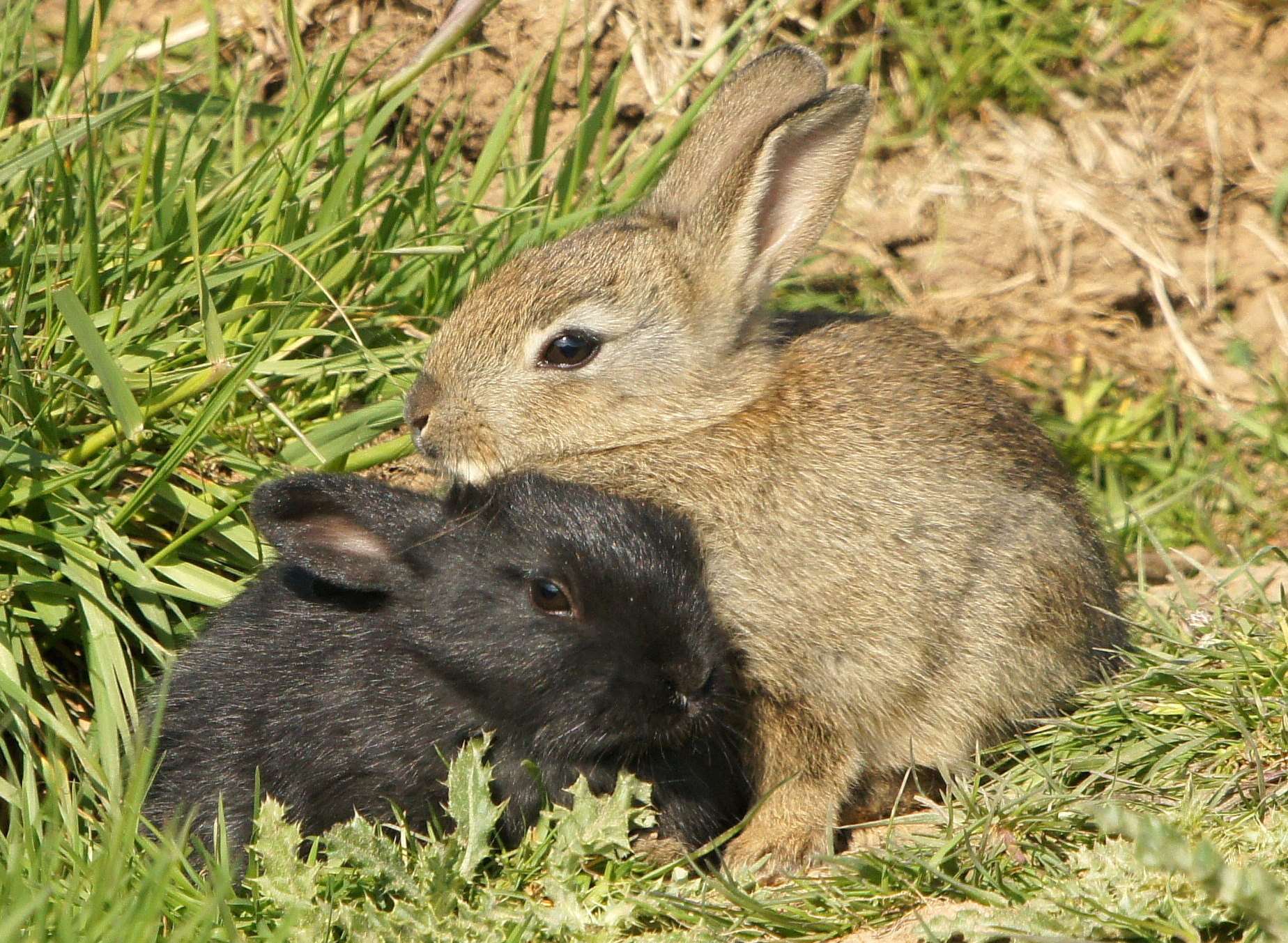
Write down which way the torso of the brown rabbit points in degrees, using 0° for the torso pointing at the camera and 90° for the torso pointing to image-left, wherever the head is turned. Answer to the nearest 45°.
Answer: approximately 90°

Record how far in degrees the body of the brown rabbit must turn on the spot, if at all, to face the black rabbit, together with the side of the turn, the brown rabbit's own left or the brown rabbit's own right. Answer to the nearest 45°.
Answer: approximately 45° to the brown rabbit's own left

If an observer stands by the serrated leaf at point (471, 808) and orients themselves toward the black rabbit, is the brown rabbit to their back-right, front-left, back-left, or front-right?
front-right

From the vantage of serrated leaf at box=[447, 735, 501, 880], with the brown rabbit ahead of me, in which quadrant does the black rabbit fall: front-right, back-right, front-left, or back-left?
front-left

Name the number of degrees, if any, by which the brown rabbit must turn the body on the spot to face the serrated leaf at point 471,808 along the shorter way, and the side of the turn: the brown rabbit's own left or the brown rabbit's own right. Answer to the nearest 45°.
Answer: approximately 45° to the brown rabbit's own left
